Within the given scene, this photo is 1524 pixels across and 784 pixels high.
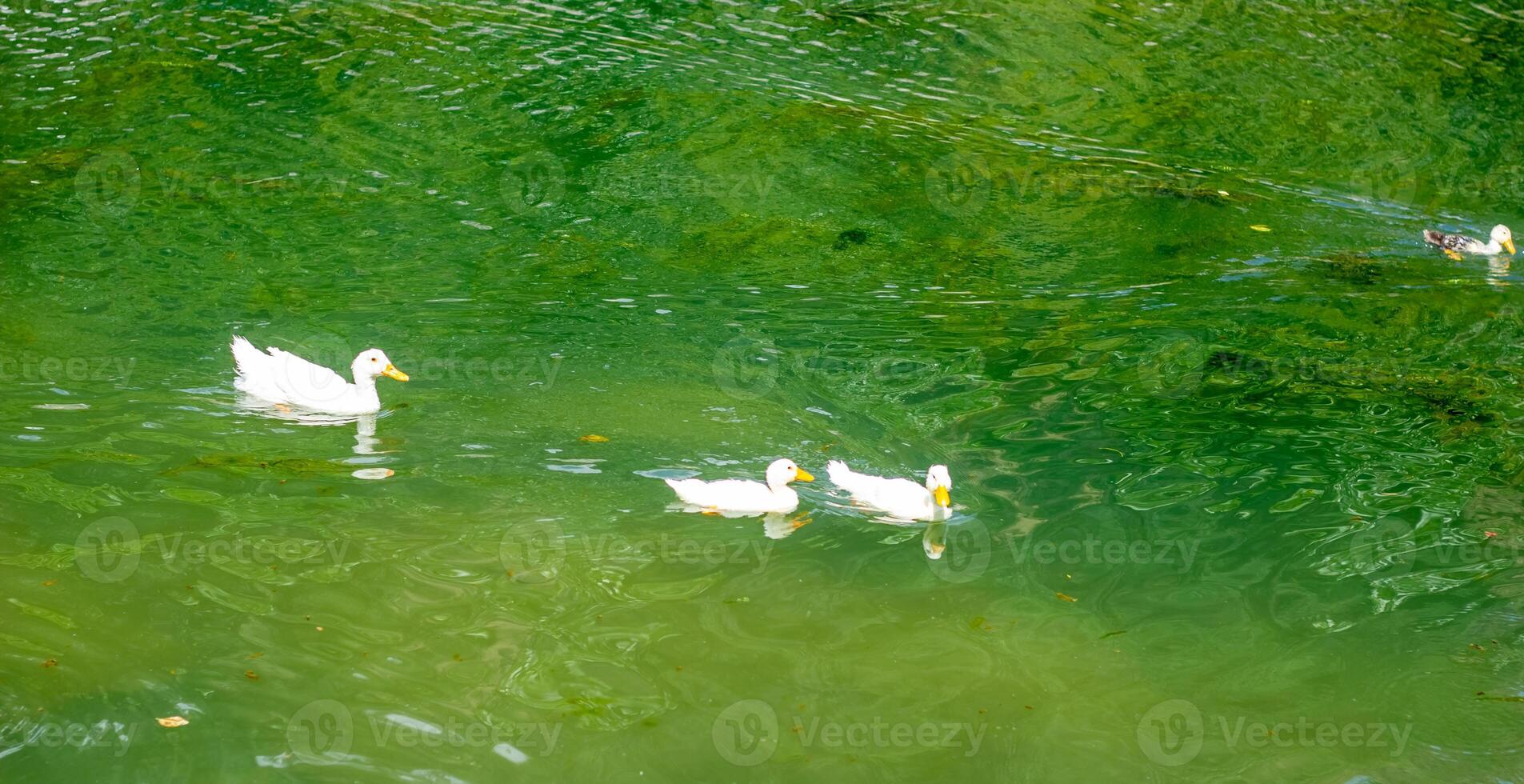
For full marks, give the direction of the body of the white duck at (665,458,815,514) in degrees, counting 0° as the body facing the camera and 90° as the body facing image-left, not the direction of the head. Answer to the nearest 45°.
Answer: approximately 270°

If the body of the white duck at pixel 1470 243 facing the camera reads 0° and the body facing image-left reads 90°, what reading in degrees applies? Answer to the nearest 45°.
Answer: approximately 270°

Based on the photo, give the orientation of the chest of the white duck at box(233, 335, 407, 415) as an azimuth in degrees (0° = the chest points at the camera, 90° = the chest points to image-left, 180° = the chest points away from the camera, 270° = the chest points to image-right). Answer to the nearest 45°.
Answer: approximately 270°

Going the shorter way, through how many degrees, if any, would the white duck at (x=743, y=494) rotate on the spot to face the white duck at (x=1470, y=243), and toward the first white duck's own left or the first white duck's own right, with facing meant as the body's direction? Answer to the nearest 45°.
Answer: approximately 45° to the first white duck's own left

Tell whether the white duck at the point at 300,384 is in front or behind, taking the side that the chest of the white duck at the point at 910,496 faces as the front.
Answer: behind

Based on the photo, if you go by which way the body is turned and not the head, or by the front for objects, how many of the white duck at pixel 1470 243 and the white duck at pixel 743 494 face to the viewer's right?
2

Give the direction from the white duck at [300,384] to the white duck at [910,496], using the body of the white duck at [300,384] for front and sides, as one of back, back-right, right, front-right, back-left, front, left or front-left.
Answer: front-right

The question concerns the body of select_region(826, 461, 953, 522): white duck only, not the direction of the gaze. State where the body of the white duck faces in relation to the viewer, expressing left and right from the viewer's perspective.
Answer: facing the viewer and to the right of the viewer

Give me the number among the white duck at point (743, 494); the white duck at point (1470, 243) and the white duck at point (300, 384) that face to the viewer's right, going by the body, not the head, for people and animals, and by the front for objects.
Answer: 3
